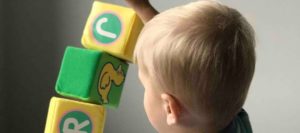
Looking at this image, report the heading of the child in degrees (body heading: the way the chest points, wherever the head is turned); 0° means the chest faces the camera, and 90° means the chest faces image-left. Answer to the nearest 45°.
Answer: approximately 135°

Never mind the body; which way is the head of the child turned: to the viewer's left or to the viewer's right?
to the viewer's left
